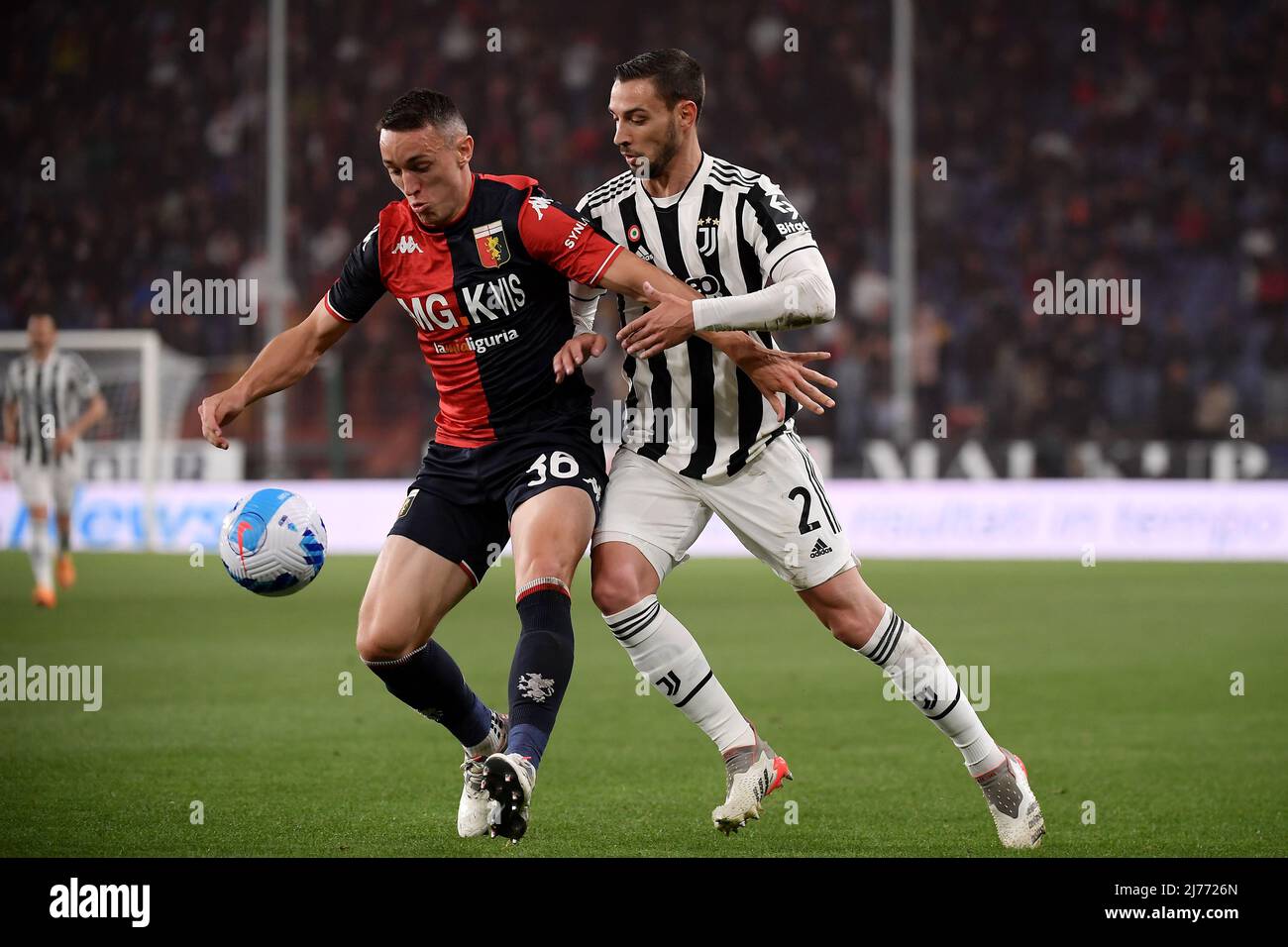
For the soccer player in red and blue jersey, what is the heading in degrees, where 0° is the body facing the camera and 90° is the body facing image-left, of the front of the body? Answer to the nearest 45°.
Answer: approximately 45°

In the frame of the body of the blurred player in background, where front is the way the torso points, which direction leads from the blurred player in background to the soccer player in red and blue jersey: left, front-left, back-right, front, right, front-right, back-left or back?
front

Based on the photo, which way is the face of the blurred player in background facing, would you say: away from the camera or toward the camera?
toward the camera

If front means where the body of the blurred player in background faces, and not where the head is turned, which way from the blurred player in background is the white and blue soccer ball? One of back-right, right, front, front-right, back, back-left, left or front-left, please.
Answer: front

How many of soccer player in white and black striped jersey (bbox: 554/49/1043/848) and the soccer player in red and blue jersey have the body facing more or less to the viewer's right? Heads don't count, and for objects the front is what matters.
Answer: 0

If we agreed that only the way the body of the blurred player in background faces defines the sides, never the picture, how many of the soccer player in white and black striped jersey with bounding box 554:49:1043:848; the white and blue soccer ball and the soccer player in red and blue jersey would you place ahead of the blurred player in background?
3

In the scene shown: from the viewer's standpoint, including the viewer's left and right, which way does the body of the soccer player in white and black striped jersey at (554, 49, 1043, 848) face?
facing the viewer and to the left of the viewer

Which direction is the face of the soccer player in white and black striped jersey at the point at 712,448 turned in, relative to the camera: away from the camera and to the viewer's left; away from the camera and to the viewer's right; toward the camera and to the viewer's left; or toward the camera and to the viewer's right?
toward the camera and to the viewer's left

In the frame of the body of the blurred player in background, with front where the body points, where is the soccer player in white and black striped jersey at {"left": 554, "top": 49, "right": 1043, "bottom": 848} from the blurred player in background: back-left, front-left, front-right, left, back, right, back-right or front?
front

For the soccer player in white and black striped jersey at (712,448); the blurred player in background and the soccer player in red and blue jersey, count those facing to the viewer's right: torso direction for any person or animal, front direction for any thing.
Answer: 0

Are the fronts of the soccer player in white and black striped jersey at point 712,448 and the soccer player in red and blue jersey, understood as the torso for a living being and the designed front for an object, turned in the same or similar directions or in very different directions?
same or similar directions

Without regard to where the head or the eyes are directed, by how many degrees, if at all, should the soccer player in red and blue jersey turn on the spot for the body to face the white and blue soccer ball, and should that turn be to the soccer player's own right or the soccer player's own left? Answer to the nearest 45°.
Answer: approximately 45° to the soccer player's own right

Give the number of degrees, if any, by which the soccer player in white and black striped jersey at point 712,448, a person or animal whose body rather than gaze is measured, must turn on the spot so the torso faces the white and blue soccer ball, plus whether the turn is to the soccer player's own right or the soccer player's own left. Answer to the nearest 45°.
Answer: approximately 45° to the soccer player's own right

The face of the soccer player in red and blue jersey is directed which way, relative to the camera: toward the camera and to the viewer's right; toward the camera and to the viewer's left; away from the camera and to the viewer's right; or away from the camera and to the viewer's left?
toward the camera and to the viewer's left

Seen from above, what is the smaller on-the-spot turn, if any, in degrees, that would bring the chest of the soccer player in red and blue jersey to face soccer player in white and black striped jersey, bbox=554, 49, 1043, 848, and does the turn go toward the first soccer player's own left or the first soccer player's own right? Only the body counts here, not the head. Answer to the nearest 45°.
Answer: approximately 135° to the first soccer player's own left

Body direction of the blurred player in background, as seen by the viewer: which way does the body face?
toward the camera
